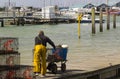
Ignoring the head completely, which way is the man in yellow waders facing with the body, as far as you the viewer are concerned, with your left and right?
facing away from the viewer

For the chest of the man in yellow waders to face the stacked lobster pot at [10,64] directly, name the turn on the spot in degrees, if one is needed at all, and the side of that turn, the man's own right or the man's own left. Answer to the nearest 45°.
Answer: approximately 135° to the man's own left
